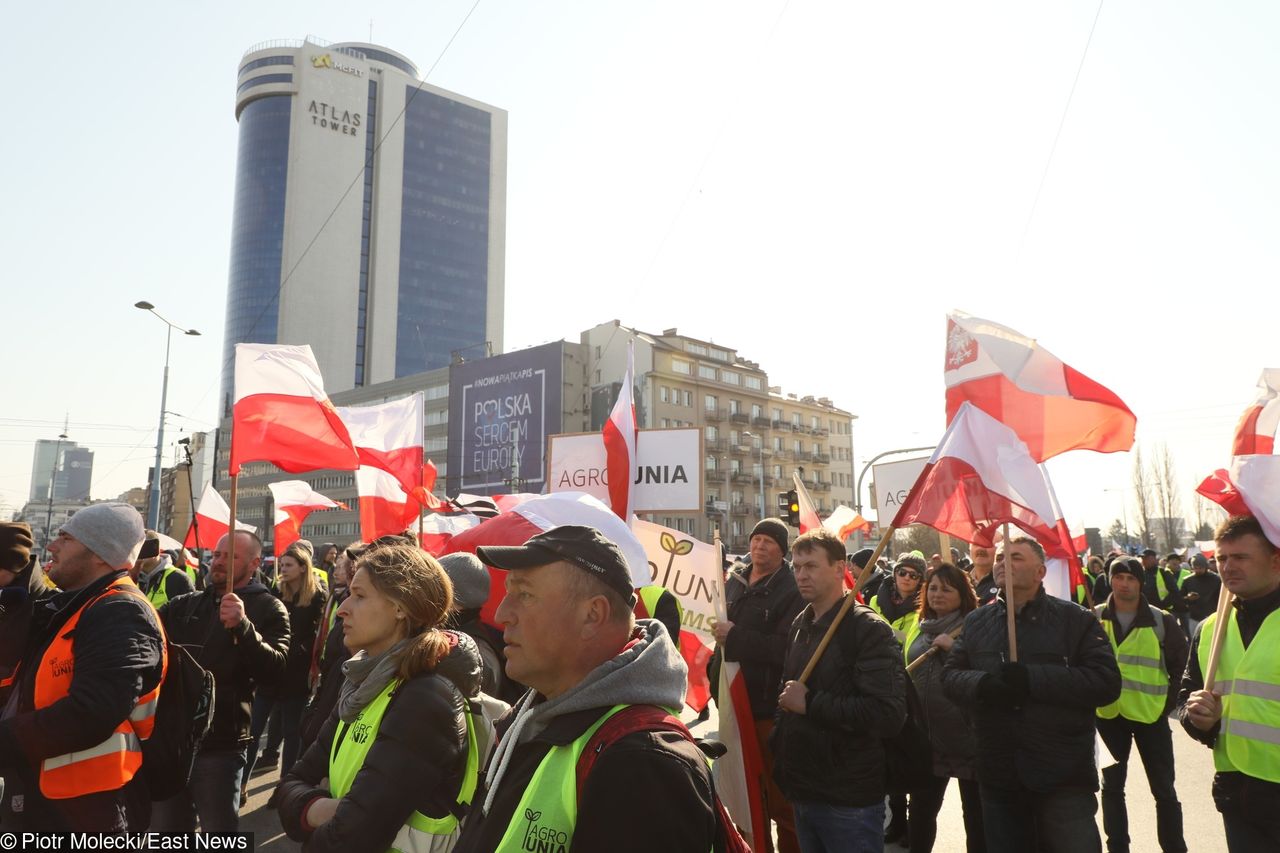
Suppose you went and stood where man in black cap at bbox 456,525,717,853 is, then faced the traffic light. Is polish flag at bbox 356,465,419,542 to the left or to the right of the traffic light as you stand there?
left

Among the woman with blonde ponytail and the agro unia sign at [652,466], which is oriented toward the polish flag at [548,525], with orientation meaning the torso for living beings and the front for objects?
the agro unia sign

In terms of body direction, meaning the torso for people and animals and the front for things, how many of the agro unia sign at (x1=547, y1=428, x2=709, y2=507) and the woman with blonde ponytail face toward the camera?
1

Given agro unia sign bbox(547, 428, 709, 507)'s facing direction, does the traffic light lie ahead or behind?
behind

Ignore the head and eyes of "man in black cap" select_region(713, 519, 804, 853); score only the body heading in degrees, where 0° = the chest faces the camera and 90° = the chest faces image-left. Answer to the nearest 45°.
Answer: approximately 45°

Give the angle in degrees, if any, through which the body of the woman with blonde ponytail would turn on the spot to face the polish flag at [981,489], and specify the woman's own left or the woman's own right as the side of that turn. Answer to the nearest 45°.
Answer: approximately 180°

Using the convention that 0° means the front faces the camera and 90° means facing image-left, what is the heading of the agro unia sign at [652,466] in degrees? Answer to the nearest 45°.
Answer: approximately 0°

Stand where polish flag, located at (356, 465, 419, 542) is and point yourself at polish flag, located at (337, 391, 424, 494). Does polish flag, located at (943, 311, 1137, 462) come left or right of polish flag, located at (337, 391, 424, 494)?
left

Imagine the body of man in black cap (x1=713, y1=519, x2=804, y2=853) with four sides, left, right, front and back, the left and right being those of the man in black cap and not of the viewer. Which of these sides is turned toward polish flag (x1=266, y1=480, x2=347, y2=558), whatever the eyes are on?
right

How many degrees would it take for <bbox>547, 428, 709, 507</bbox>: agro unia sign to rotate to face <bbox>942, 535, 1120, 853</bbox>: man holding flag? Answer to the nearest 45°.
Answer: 0° — it already faces them

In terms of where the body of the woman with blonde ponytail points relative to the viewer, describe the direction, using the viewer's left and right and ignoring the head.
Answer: facing to the left of the viewer

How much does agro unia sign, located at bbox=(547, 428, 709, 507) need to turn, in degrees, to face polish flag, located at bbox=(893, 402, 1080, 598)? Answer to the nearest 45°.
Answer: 0° — it already faces it

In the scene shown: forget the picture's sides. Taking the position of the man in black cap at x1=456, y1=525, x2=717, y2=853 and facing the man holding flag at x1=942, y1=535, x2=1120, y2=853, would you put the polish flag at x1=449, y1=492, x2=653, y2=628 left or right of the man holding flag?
left
